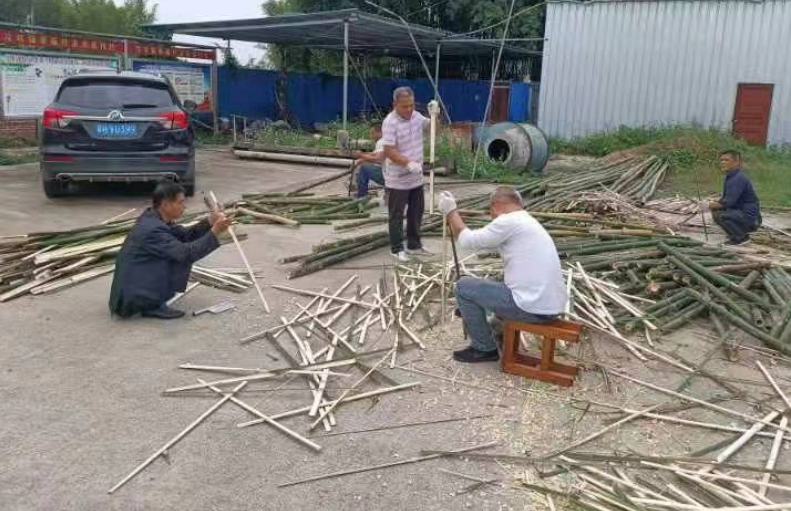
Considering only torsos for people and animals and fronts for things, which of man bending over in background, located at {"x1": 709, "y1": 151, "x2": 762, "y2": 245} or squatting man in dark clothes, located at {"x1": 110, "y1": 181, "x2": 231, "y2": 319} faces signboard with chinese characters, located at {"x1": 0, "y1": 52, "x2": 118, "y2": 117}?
the man bending over in background

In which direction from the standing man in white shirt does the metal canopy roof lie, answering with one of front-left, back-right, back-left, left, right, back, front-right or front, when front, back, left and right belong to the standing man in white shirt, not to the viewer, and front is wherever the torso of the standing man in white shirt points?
back-left

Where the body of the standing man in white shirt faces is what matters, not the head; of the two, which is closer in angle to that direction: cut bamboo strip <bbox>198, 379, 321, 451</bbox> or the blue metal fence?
the cut bamboo strip

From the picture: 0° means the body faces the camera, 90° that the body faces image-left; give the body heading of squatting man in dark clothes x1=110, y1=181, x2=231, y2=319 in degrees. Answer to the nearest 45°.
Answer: approximately 270°

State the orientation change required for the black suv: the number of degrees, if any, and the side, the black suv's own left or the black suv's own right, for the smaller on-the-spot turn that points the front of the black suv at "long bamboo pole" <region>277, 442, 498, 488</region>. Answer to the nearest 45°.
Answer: approximately 180°

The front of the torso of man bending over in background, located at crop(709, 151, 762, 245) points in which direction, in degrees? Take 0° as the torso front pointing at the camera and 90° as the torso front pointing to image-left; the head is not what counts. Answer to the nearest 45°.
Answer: approximately 90°

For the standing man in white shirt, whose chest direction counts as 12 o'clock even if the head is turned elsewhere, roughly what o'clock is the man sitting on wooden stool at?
The man sitting on wooden stool is roughly at 1 o'clock from the standing man in white shirt.

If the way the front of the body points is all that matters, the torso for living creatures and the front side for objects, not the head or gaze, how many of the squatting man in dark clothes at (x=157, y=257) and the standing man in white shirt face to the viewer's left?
0

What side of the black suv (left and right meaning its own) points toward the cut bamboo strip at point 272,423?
back

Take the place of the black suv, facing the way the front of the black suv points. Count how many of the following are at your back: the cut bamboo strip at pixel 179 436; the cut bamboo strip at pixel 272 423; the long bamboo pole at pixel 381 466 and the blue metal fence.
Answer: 3

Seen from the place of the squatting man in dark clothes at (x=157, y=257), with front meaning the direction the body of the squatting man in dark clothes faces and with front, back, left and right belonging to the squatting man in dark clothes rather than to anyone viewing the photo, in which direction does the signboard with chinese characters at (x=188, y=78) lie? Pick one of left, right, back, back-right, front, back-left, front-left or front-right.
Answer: left

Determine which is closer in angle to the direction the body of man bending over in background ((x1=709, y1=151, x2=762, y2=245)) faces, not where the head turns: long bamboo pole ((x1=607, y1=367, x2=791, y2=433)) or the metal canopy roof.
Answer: the metal canopy roof

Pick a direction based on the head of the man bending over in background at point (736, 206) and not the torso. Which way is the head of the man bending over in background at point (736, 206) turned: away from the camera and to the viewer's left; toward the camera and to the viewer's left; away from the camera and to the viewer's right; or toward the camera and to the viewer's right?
toward the camera and to the viewer's left

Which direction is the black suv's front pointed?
away from the camera

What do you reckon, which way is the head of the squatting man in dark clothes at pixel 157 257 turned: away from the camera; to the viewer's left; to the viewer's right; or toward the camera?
to the viewer's right

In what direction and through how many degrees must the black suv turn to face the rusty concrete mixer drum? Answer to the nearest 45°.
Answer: approximately 90° to its right
